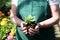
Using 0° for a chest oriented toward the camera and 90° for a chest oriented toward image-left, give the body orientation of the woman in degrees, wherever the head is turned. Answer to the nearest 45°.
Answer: approximately 0°
